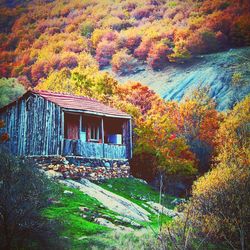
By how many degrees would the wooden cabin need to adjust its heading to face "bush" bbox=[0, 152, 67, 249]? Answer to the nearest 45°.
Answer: approximately 45° to its right

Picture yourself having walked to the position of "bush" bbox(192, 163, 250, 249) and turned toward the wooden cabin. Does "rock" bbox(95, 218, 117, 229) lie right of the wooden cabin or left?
left

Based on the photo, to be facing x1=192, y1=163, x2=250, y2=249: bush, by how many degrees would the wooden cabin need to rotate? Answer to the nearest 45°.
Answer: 0° — it already faces it

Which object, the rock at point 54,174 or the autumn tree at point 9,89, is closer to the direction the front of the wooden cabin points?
the rock

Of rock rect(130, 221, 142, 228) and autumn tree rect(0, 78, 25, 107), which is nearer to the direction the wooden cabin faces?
the rock

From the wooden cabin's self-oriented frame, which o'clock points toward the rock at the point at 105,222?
The rock is roughly at 1 o'clock from the wooden cabin.

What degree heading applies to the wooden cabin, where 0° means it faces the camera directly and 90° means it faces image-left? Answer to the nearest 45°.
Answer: approximately 315°

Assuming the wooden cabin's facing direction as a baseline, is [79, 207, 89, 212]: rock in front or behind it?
in front

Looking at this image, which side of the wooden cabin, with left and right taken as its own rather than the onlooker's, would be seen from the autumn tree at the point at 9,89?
back
